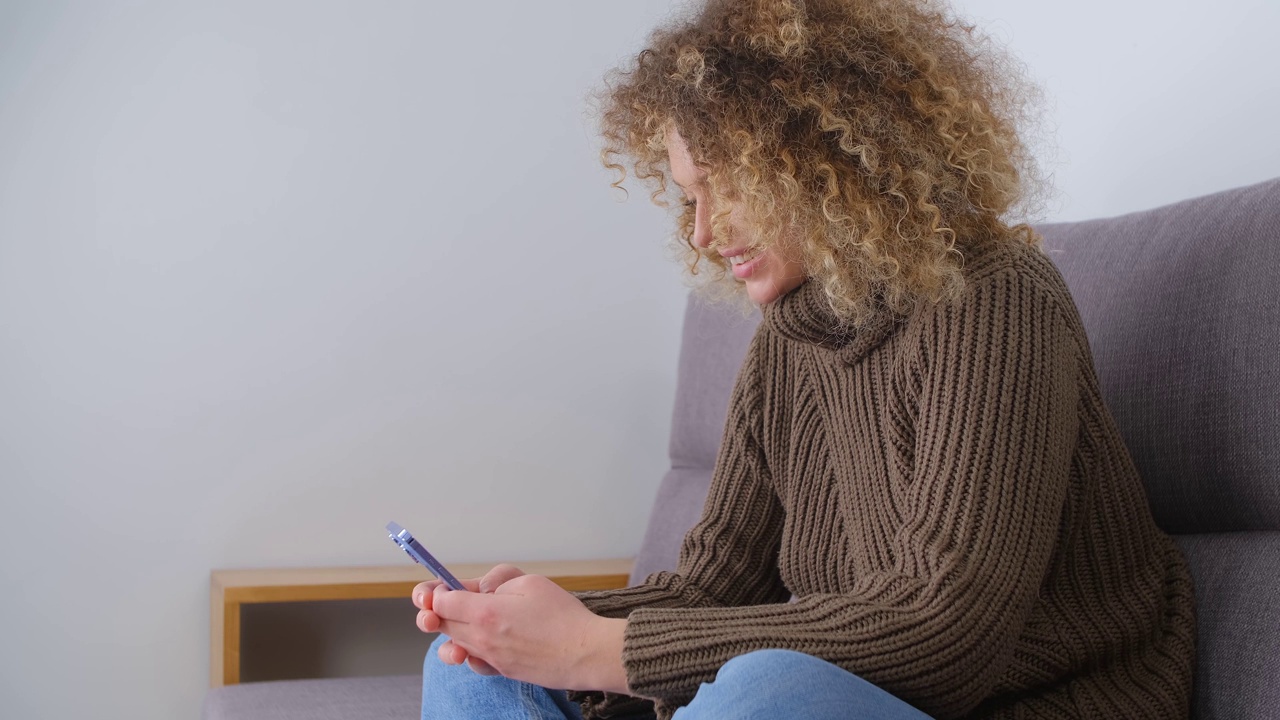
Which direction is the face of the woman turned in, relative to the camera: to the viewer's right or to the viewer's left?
to the viewer's left

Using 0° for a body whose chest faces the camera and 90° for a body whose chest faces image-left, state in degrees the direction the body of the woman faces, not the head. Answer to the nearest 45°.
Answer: approximately 45°

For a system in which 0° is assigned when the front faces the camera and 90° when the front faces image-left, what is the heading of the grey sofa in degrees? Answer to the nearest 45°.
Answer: approximately 45°
